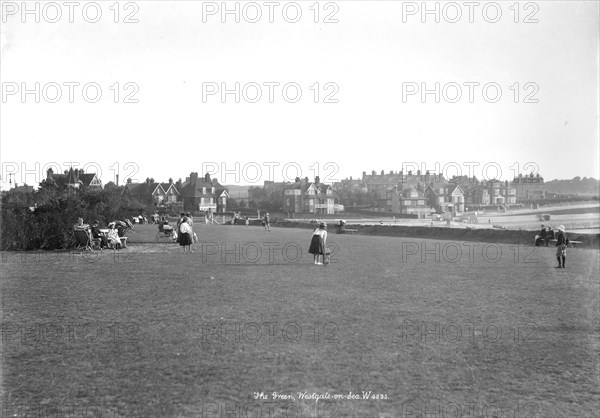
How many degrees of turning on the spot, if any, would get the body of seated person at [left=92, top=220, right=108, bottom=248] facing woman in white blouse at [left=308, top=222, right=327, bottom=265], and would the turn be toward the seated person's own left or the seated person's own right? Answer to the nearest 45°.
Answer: approximately 45° to the seated person's own right

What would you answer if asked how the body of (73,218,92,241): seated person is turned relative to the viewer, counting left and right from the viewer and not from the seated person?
facing to the right of the viewer

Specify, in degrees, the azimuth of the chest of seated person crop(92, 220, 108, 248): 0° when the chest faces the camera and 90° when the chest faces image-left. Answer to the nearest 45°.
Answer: approximately 270°

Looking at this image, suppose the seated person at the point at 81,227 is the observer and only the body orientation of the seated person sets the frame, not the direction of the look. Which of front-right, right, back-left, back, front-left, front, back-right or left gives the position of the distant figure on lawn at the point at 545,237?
front

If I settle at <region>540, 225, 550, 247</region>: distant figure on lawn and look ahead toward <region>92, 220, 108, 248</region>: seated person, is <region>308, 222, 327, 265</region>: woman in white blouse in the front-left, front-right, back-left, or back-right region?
front-left

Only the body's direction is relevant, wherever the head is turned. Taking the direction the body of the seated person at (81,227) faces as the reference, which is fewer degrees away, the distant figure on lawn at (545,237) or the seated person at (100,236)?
the distant figure on lawn

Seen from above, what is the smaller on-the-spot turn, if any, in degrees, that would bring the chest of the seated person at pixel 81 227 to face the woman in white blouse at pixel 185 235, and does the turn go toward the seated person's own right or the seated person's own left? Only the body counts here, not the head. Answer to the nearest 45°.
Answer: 0° — they already face them

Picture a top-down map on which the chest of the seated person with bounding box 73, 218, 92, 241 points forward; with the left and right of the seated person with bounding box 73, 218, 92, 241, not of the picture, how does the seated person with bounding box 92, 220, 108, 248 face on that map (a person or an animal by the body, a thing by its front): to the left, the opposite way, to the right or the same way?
the same way

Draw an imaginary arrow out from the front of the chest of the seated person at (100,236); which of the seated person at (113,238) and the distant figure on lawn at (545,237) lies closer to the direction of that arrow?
the distant figure on lawn

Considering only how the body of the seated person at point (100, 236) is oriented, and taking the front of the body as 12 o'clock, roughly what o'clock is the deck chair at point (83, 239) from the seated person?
The deck chair is roughly at 4 o'clock from the seated person.

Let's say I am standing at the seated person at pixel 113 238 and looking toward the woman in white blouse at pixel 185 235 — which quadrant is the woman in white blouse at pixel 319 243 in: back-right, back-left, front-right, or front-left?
front-right

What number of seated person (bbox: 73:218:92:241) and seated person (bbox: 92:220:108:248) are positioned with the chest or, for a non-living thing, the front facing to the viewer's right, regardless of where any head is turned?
2
